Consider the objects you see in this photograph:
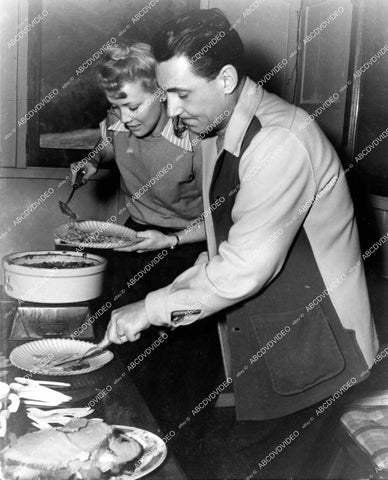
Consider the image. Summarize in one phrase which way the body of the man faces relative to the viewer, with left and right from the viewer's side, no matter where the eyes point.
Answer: facing to the left of the viewer

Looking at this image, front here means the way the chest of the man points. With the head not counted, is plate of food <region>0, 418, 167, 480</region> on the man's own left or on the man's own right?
on the man's own left

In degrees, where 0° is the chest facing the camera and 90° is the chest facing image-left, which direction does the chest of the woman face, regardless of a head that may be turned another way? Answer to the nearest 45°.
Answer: approximately 45°

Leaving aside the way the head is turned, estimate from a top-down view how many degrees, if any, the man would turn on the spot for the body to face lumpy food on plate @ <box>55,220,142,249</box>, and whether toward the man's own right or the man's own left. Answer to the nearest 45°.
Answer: approximately 45° to the man's own right

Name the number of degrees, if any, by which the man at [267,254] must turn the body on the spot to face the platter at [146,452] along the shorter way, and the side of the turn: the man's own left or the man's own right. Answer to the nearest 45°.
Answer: approximately 90° to the man's own left
